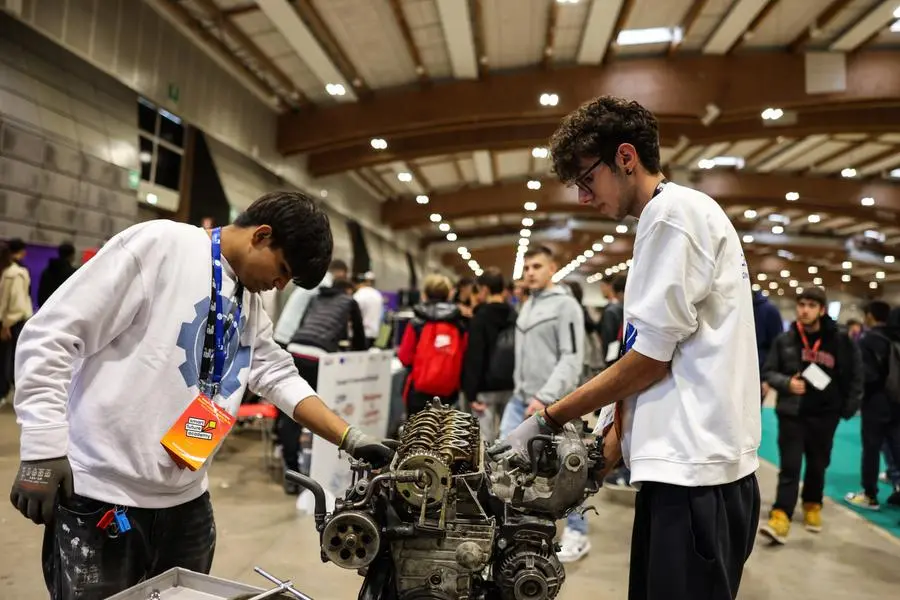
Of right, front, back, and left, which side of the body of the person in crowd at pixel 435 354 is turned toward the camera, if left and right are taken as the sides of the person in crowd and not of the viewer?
back

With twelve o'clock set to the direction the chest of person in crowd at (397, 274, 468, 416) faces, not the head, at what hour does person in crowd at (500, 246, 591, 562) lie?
person in crowd at (500, 246, 591, 562) is roughly at 5 o'clock from person in crowd at (397, 274, 468, 416).

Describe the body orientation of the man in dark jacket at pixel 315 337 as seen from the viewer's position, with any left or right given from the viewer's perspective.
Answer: facing away from the viewer and to the right of the viewer

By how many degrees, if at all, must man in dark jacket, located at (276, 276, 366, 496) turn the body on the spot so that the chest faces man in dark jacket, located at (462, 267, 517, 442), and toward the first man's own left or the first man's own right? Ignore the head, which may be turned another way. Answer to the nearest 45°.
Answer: approximately 45° to the first man's own right

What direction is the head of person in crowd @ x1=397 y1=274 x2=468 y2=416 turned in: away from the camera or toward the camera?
away from the camera

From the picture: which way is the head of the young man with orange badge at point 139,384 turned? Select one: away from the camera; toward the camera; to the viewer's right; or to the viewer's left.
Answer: to the viewer's right

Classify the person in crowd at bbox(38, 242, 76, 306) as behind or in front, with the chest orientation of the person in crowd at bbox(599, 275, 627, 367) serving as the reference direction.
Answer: in front

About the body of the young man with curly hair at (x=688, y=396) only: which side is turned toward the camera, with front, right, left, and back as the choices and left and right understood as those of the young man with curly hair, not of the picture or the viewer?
left
